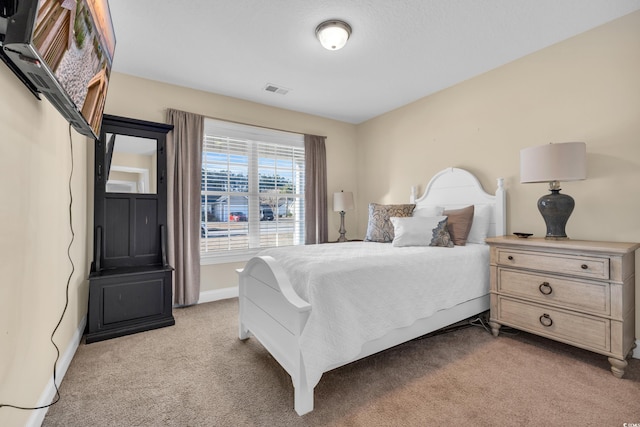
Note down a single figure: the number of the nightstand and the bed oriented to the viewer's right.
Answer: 0

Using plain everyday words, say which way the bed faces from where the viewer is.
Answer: facing the viewer and to the left of the viewer

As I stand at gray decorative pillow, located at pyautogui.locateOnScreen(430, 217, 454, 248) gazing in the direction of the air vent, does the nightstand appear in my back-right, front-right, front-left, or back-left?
back-left

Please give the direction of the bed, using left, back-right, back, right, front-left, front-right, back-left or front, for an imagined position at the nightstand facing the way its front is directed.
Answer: front

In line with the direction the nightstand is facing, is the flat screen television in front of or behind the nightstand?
in front

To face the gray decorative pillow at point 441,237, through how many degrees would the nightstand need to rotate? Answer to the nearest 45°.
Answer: approximately 45° to its right

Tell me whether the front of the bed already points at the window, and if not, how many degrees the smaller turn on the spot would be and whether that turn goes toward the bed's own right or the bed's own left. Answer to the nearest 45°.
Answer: approximately 90° to the bed's own right

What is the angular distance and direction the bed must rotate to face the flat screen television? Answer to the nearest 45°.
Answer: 0° — it already faces it

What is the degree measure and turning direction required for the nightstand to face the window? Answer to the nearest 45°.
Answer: approximately 45° to its right

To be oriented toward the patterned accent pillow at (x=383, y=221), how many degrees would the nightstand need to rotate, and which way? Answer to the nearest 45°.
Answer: approximately 45° to its right

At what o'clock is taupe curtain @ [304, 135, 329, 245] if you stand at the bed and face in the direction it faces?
The taupe curtain is roughly at 4 o'clock from the bed.
